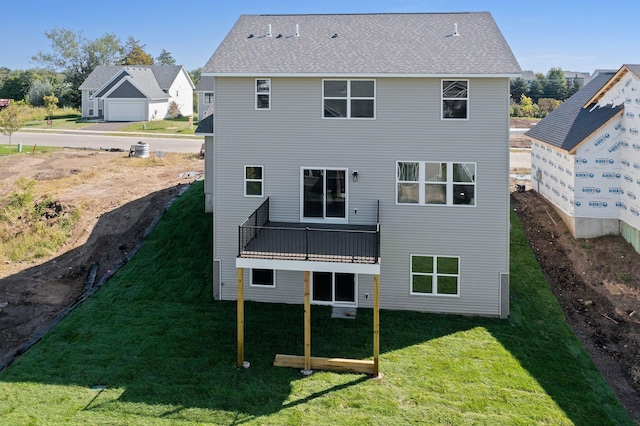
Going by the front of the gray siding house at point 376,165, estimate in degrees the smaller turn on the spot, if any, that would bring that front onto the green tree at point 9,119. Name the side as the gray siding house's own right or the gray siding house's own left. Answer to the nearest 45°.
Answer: approximately 45° to the gray siding house's own left

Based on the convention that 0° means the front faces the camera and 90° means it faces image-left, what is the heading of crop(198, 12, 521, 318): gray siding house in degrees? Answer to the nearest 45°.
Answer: approximately 180°
